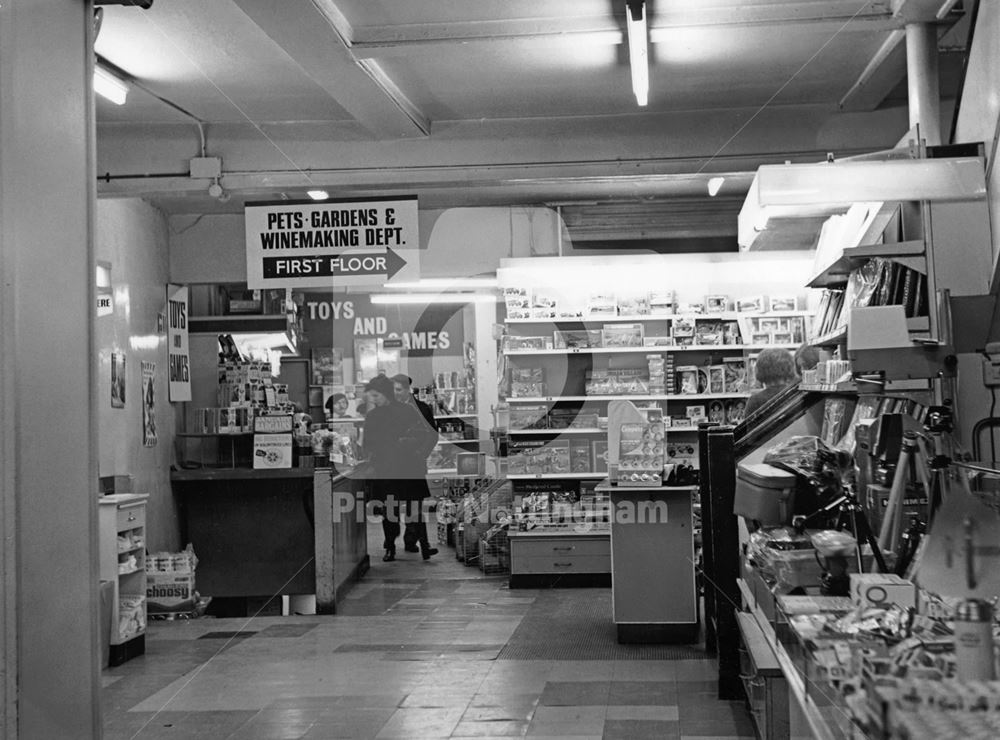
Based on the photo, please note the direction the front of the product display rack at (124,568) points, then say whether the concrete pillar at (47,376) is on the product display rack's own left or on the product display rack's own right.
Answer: on the product display rack's own right

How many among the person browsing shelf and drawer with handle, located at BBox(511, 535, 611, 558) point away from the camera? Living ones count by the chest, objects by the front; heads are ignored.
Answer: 1

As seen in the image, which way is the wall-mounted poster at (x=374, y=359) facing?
toward the camera

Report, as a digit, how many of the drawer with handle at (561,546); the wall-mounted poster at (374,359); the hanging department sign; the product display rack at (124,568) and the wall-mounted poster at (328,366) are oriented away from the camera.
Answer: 0

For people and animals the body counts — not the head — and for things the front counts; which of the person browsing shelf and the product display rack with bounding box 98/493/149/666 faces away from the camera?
the person browsing shelf

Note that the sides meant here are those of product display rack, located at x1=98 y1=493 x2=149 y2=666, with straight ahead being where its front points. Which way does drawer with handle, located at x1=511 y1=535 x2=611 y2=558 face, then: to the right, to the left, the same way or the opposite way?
to the right

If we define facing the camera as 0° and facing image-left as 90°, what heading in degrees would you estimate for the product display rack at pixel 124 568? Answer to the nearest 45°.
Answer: approximately 315°

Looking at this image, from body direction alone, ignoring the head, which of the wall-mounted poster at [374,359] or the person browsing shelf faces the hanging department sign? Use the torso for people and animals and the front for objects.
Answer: the wall-mounted poster

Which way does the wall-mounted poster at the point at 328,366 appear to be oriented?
toward the camera

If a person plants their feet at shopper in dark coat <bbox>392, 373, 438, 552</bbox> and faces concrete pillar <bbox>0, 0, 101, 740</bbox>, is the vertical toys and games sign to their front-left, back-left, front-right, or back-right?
front-right

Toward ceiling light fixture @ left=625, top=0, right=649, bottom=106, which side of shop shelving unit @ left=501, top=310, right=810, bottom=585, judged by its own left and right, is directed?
front

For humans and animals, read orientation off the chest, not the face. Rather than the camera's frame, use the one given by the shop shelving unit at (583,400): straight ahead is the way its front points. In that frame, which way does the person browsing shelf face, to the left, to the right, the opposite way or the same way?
the opposite way

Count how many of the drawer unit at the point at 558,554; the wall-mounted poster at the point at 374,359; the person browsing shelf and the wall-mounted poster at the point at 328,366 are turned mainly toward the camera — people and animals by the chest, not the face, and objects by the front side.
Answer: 3

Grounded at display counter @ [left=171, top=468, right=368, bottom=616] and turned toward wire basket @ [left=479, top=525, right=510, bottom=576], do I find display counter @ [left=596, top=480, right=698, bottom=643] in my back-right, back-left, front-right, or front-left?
front-right

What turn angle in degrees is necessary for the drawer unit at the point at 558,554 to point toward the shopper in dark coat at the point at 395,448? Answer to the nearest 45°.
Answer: approximately 135° to its right

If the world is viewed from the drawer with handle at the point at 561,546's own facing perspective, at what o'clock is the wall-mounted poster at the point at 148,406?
The wall-mounted poster is roughly at 3 o'clock from the drawer with handle.

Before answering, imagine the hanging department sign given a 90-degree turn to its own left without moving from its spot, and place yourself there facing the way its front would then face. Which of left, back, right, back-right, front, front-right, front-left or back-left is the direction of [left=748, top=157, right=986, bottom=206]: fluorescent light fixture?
front-right

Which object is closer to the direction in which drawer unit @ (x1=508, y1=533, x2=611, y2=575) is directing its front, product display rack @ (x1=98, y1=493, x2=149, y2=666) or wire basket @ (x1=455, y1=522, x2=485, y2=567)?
the product display rack
